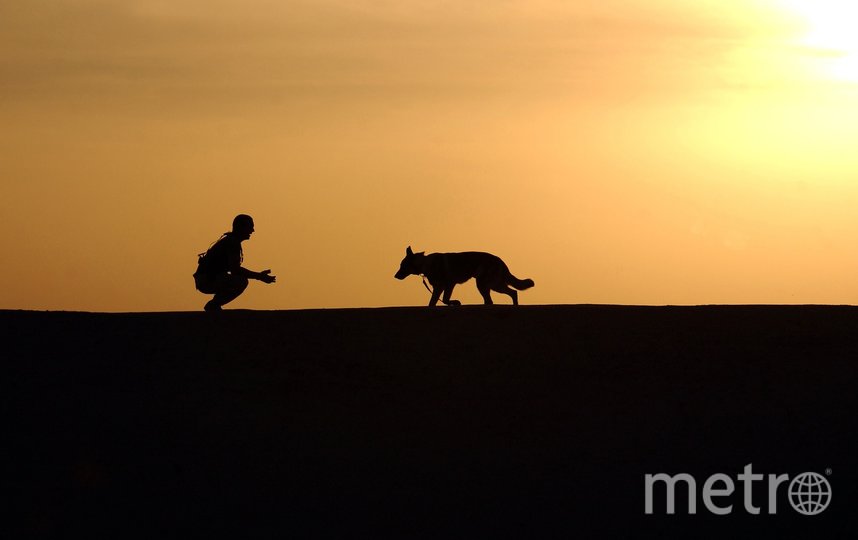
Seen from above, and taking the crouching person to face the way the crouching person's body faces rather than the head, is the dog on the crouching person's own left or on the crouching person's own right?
on the crouching person's own left

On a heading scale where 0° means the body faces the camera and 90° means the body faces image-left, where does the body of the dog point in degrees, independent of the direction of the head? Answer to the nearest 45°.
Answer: approximately 90°

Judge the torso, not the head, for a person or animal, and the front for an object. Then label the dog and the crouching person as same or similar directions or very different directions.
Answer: very different directions

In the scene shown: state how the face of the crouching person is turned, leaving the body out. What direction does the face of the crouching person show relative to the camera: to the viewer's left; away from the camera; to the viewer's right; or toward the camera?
to the viewer's right

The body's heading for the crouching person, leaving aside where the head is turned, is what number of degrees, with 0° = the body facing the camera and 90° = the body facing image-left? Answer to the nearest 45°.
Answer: approximately 270°

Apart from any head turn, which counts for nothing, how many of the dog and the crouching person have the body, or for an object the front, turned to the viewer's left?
1
